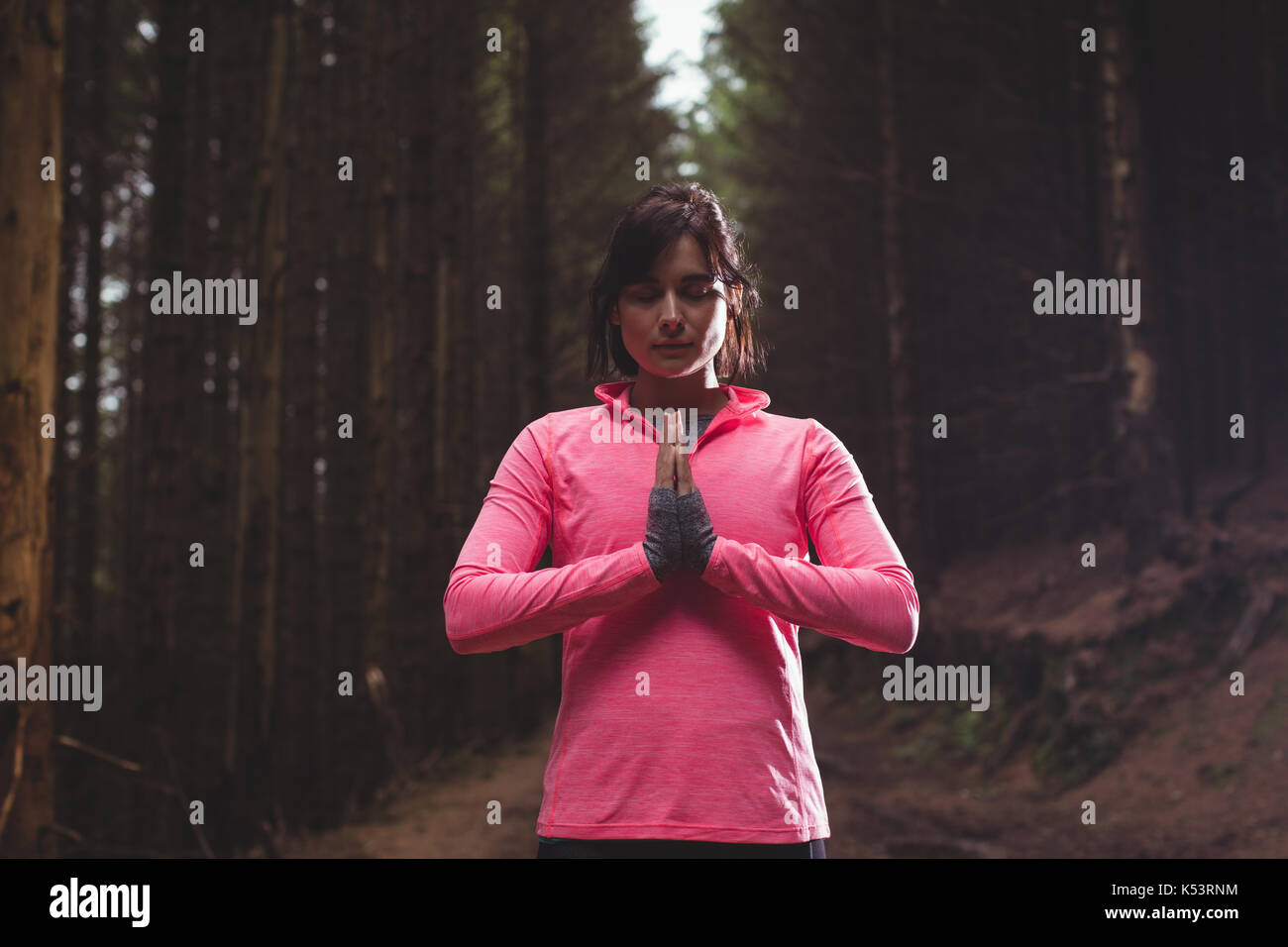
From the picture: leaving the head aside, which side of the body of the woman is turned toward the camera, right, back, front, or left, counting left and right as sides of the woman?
front

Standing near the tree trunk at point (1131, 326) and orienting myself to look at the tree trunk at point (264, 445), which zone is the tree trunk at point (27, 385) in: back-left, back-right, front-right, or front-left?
front-left

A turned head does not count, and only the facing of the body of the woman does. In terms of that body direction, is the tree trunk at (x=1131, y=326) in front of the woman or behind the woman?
behind

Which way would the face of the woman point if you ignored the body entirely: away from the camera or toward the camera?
toward the camera

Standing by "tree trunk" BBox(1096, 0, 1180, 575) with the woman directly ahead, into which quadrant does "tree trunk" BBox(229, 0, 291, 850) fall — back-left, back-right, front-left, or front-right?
front-right

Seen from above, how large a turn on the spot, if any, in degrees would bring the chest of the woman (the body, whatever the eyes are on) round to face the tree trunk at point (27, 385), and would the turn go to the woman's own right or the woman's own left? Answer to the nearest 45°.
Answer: approximately 135° to the woman's own right

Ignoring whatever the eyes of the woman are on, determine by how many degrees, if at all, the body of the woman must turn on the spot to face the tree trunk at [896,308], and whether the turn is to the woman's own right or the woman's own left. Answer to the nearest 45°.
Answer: approximately 180°

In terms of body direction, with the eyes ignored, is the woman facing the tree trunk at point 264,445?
no
